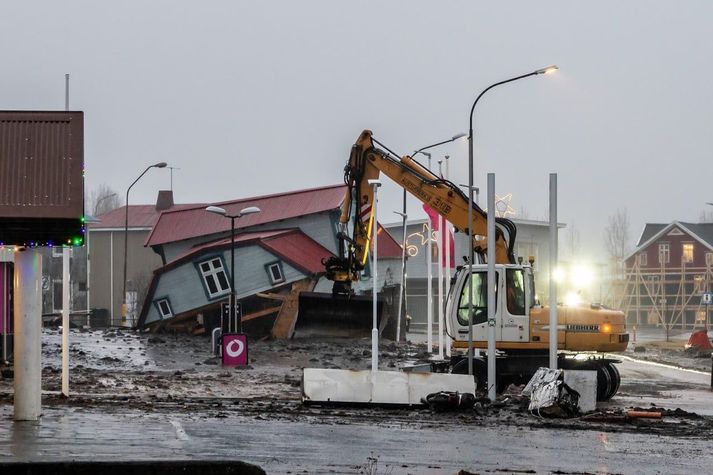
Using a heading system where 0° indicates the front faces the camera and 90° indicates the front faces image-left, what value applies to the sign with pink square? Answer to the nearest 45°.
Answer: approximately 0°

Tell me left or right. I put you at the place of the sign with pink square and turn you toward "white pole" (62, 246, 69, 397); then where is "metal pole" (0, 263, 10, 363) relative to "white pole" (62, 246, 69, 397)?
right

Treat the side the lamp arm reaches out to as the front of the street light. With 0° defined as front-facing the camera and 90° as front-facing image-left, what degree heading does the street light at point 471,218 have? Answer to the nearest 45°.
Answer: approximately 270°

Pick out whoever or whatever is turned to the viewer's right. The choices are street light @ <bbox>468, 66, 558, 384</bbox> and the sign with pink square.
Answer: the street light
